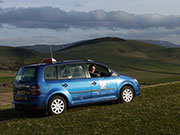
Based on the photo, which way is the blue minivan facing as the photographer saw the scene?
facing away from the viewer and to the right of the viewer
